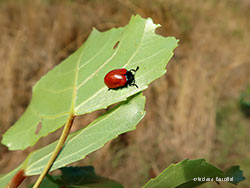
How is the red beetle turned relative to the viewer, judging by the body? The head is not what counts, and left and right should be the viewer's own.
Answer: facing to the right of the viewer
